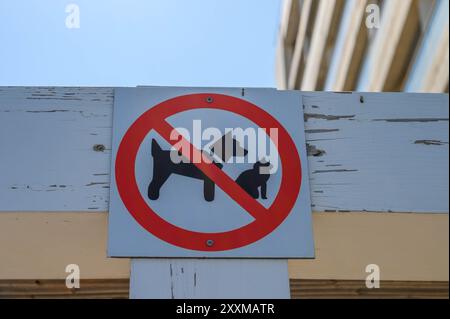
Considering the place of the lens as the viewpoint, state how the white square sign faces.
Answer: facing the viewer

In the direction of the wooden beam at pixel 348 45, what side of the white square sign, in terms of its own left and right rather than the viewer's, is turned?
back

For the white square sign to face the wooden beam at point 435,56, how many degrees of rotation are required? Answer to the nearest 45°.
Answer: approximately 135° to its left

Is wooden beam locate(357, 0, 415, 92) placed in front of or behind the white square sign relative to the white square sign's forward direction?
behind

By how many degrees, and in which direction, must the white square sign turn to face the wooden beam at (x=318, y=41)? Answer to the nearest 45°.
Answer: approximately 180°
